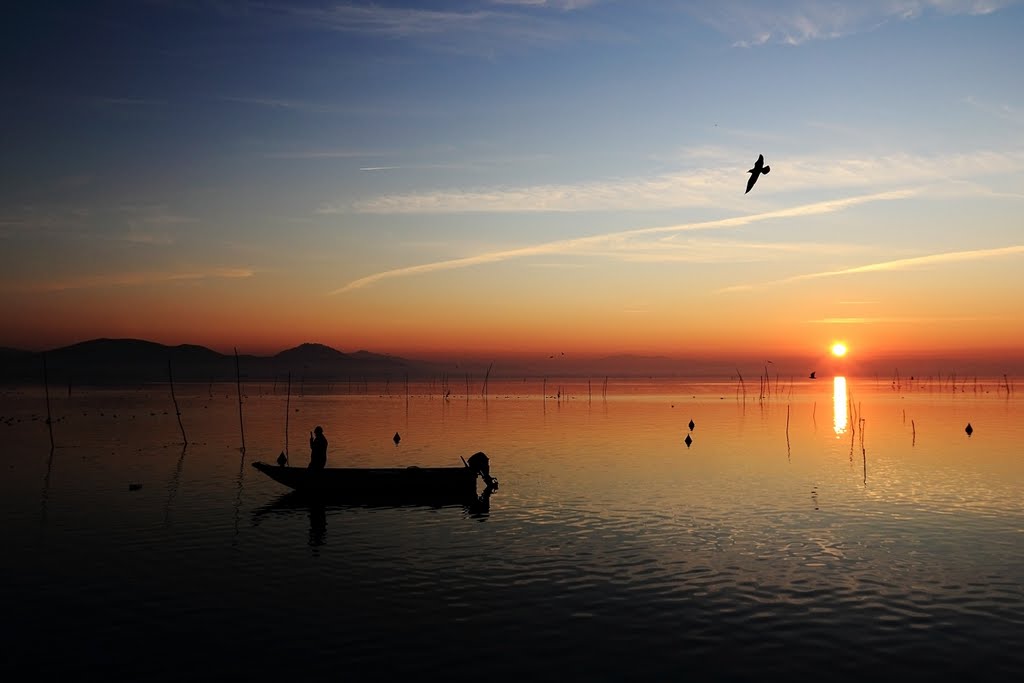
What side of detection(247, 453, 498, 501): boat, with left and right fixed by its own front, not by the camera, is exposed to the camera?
left
